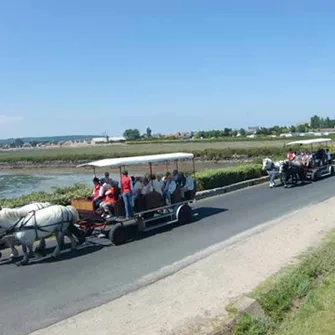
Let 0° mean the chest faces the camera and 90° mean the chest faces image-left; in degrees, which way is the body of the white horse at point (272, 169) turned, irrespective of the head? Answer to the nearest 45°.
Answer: approximately 45°

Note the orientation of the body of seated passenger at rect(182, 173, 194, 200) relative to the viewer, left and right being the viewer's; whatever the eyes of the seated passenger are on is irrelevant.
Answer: facing to the left of the viewer

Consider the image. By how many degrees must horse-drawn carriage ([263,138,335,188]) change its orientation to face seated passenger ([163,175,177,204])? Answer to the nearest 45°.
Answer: approximately 45° to its left

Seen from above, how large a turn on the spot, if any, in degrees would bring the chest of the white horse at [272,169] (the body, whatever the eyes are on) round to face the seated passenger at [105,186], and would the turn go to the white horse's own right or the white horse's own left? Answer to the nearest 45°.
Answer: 0° — it already faces them

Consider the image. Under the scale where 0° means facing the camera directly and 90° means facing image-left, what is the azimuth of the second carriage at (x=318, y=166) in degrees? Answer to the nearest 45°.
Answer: approximately 45°

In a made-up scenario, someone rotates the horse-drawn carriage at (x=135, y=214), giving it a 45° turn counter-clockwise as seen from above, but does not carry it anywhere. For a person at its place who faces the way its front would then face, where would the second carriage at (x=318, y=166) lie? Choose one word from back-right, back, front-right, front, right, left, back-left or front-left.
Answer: back-left

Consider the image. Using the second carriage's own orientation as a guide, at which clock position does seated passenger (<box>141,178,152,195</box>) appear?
The seated passenger is roughly at 11 o'clock from the second carriage.

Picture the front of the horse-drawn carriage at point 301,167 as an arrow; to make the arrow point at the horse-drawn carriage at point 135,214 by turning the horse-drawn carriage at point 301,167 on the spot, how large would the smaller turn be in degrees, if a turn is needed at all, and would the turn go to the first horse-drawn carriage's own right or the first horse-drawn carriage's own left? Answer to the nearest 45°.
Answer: approximately 45° to the first horse-drawn carriage's own left
